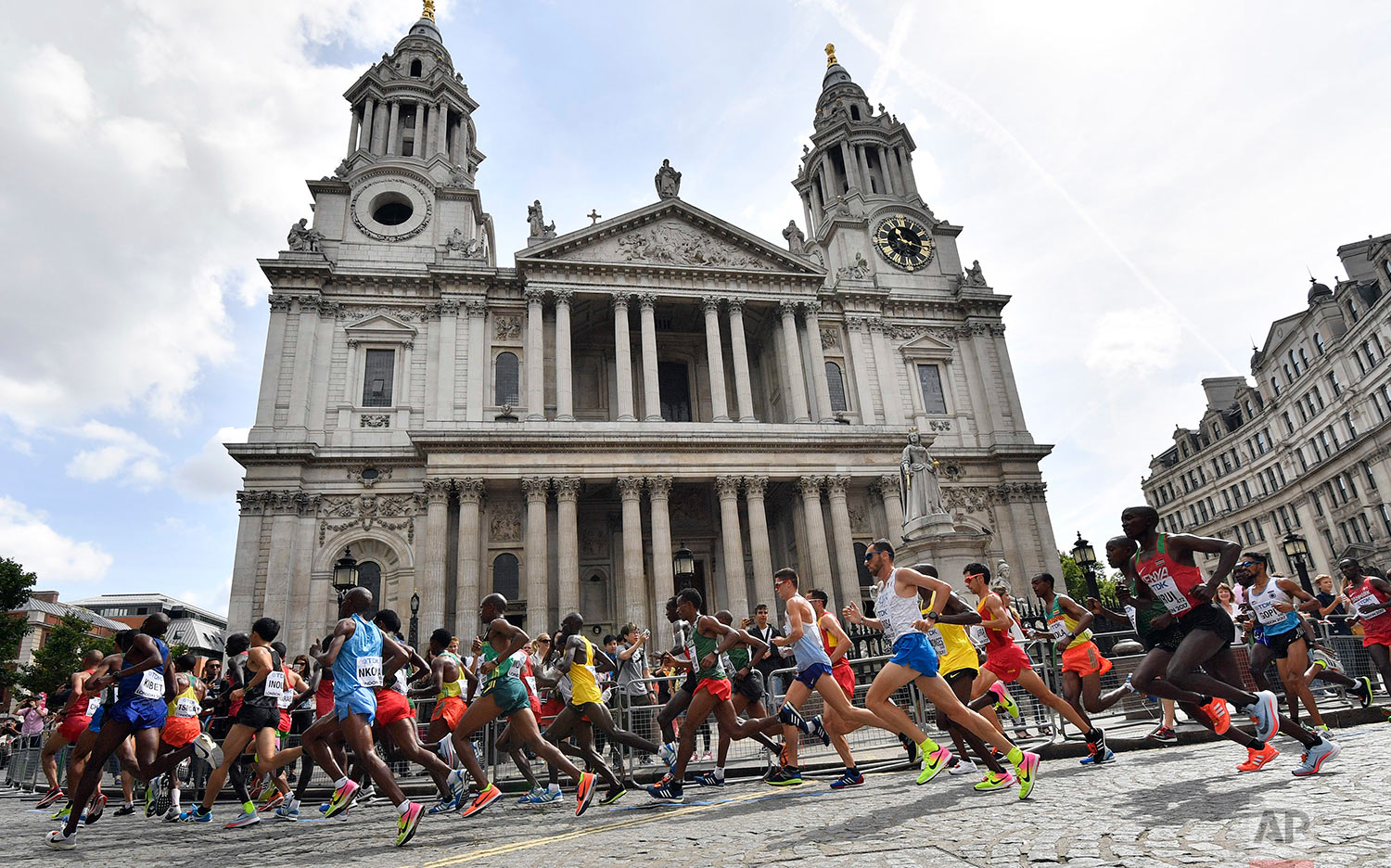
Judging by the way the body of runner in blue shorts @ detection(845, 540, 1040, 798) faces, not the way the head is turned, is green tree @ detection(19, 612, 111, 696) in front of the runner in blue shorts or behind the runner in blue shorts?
in front

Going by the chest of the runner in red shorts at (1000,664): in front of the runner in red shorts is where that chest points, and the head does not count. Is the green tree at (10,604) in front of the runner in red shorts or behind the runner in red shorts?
in front

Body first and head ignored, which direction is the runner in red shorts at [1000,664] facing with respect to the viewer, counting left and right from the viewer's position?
facing to the left of the viewer

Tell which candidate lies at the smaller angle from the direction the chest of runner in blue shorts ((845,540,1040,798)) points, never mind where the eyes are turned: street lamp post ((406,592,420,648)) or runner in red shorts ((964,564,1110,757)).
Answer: the street lamp post

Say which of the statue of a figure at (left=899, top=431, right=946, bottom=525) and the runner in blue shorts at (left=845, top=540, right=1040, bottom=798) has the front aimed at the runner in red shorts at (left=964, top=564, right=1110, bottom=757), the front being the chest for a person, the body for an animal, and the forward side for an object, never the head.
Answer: the statue of a figure

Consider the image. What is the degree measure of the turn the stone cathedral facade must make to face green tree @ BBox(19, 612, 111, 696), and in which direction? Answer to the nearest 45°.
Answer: approximately 135° to its right

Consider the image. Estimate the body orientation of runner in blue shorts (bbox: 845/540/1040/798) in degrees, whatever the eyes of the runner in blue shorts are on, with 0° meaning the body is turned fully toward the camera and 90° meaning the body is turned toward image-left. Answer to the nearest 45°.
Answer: approximately 90°

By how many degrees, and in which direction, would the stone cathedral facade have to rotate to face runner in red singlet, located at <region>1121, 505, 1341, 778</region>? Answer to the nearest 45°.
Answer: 0° — it already faces them

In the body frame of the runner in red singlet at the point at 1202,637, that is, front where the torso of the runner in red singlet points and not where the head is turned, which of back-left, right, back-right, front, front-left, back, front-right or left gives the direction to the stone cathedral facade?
right

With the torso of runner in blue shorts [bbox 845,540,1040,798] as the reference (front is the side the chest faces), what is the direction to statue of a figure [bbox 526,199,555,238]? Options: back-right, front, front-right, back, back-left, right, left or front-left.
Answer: front-right

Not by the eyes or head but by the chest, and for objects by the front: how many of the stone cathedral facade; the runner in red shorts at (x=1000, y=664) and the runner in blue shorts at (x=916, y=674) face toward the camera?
1

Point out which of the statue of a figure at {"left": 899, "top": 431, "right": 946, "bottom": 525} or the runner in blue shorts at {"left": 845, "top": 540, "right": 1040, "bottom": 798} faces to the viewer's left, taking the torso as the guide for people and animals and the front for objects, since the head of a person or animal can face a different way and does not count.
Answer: the runner in blue shorts

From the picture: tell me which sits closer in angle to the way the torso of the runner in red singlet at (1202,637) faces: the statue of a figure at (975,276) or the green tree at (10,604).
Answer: the green tree
